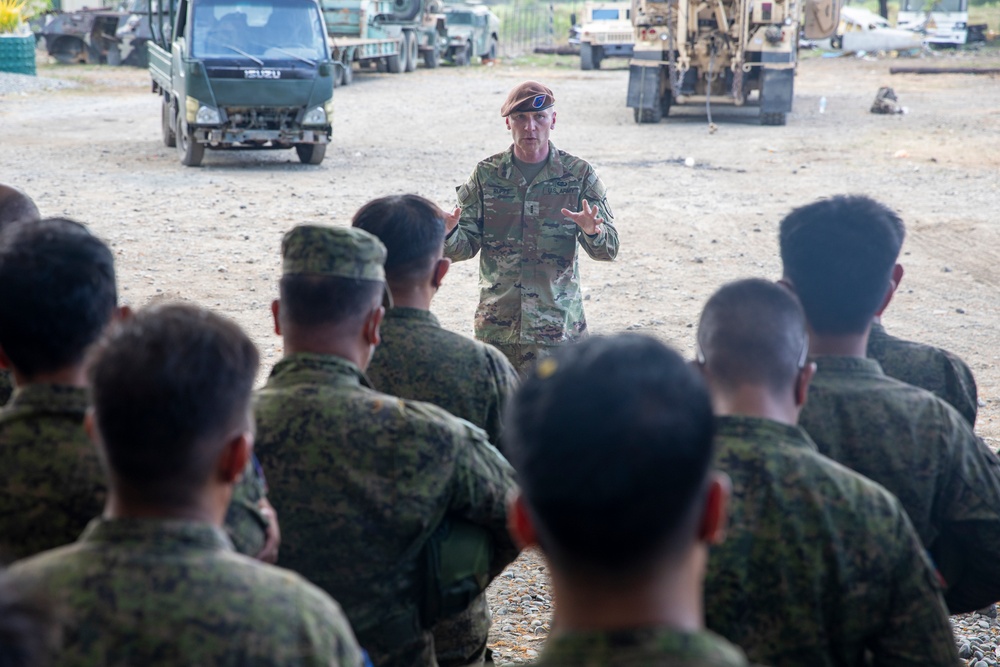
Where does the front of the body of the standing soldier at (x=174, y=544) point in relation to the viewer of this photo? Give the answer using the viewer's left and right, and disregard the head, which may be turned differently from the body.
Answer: facing away from the viewer

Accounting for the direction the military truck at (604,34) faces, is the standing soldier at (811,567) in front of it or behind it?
in front

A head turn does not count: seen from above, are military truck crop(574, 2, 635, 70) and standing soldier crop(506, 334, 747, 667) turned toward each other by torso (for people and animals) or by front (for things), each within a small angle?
yes

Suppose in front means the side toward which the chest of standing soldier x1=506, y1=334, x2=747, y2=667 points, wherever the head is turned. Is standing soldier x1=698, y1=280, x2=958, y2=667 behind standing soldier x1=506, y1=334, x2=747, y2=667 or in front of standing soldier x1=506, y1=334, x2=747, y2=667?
in front

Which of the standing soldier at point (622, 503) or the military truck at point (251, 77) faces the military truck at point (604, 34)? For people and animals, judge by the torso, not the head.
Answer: the standing soldier

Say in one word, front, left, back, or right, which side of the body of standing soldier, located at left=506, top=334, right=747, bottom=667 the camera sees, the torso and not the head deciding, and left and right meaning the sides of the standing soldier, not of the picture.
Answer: back

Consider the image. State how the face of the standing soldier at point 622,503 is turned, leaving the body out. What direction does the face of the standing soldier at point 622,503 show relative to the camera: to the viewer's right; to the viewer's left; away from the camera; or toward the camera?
away from the camera

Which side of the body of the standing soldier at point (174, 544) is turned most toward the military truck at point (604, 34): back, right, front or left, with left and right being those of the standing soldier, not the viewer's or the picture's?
front

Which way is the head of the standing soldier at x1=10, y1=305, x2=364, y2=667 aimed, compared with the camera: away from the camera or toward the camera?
away from the camera

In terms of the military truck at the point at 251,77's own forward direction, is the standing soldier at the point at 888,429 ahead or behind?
ahead

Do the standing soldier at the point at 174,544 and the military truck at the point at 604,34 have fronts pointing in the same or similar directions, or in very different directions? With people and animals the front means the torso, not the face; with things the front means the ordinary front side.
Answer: very different directions

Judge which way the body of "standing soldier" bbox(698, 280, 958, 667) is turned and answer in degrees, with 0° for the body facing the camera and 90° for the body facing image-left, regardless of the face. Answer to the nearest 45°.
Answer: approximately 135°
